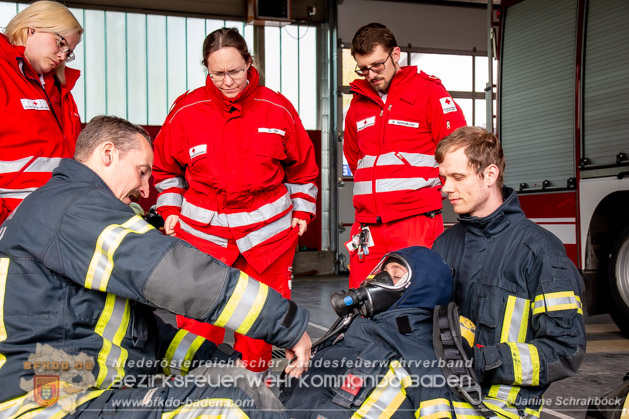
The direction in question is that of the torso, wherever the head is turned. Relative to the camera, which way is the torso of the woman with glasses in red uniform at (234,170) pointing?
toward the camera

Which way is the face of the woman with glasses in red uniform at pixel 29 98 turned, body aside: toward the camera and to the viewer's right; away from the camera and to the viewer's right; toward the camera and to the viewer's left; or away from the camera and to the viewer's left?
toward the camera and to the viewer's right

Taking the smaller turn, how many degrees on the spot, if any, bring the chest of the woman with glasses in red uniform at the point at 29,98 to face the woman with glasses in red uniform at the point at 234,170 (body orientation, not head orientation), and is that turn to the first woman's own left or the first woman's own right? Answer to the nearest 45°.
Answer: approximately 45° to the first woman's own left

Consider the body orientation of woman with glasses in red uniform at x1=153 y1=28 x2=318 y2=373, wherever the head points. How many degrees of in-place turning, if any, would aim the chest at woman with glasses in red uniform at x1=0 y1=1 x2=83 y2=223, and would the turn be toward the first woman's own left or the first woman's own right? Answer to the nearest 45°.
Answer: approximately 90° to the first woman's own right

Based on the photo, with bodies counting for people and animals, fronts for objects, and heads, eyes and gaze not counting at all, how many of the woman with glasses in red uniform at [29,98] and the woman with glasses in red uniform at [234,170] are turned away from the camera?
0

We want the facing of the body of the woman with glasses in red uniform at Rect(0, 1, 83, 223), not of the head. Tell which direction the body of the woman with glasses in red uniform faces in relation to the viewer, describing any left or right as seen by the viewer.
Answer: facing the viewer and to the right of the viewer

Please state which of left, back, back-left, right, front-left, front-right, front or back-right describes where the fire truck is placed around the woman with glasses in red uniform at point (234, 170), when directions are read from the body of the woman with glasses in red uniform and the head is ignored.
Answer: back-left
